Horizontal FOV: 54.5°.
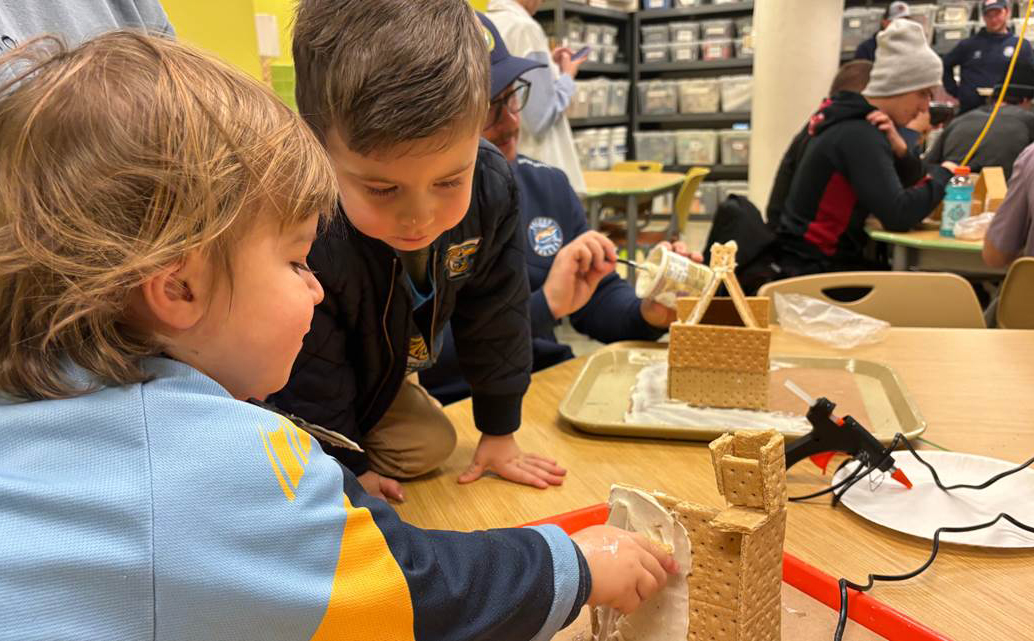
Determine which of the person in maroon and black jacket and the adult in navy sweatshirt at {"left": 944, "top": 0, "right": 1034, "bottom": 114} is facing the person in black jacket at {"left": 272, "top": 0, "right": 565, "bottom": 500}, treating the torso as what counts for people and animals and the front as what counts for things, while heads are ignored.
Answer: the adult in navy sweatshirt

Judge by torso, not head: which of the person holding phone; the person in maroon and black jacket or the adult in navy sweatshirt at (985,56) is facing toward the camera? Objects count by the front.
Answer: the adult in navy sweatshirt

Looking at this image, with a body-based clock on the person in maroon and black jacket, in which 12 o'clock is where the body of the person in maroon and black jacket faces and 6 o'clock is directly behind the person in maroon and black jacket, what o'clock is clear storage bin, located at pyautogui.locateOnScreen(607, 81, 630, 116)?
The clear storage bin is roughly at 8 o'clock from the person in maroon and black jacket.

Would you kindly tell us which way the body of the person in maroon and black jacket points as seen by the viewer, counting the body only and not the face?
to the viewer's right

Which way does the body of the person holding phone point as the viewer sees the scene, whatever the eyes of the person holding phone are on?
to the viewer's right

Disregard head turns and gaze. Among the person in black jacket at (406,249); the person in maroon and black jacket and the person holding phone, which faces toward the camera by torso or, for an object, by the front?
the person in black jacket

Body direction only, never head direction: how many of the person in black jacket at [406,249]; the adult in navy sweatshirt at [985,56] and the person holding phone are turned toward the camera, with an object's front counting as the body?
2

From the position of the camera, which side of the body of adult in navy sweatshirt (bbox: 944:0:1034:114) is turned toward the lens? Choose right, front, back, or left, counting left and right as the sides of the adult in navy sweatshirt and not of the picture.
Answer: front

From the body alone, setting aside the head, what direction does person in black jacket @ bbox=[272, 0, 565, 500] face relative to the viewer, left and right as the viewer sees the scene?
facing the viewer

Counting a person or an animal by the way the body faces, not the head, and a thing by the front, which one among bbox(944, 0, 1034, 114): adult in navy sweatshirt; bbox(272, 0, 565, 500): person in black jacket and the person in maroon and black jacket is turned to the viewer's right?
the person in maroon and black jacket
